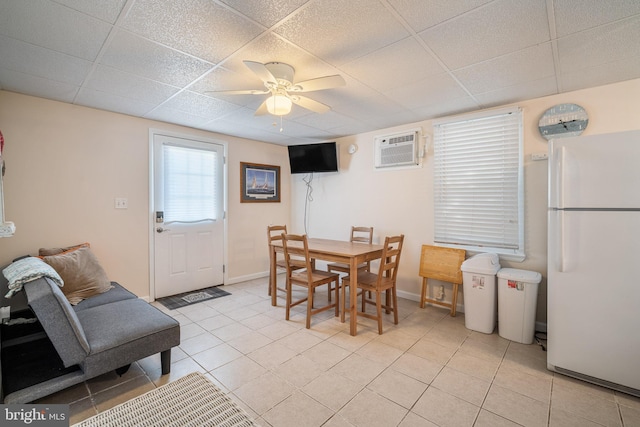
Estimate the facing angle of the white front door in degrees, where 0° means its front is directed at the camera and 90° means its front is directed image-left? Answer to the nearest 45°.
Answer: approximately 315°

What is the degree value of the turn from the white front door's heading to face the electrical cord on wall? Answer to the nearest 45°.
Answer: approximately 45° to its left

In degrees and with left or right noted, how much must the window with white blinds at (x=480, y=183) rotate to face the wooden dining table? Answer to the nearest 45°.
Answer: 0° — it already faces it

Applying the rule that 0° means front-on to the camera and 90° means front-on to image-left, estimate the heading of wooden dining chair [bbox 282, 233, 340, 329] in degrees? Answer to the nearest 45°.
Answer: approximately 225°

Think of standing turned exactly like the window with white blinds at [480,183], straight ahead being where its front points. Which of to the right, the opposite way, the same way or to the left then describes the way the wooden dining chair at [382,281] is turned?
to the right

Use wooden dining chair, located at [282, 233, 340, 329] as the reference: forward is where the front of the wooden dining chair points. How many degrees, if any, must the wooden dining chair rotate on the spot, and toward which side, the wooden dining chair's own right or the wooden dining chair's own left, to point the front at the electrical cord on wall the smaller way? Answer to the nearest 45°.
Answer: approximately 45° to the wooden dining chair's own left

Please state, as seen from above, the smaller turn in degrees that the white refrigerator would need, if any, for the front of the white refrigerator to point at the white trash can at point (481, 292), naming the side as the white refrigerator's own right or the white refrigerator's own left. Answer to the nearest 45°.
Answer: approximately 90° to the white refrigerator's own right

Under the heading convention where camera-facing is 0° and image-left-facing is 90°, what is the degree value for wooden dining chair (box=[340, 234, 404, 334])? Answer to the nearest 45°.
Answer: approximately 135°

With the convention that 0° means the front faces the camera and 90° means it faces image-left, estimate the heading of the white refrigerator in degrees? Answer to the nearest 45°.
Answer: approximately 45°
